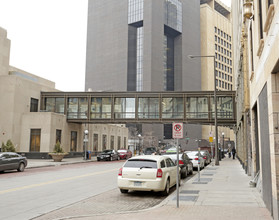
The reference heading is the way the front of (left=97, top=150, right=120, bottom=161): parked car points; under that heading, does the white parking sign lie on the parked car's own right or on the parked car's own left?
on the parked car's own left

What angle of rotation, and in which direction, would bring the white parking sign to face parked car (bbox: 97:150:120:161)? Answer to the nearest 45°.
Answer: approximately 180°

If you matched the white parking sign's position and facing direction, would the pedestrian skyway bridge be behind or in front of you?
behind

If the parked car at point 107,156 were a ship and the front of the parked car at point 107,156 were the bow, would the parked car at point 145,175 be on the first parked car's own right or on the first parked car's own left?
on the first parked car's own left

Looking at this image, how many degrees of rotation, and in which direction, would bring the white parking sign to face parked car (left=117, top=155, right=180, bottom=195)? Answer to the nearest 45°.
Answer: approximately 135° to its right
